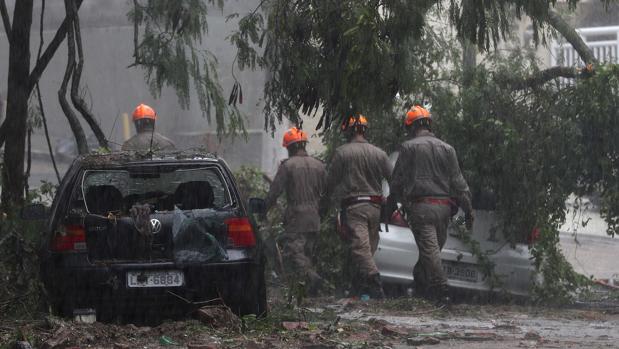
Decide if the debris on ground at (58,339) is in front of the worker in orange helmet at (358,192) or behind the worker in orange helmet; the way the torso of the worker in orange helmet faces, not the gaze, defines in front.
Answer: behind

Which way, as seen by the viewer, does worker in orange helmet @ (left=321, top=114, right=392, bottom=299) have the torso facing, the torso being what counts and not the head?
away from the camera

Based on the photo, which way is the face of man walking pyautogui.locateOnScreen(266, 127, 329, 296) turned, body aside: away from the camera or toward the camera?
away from the camera

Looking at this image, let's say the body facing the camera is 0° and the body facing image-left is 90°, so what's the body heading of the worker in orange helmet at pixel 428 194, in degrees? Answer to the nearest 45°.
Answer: approximately 180°

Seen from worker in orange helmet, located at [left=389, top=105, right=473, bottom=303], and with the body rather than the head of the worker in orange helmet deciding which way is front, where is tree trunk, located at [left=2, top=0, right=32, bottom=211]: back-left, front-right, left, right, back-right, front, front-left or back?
left

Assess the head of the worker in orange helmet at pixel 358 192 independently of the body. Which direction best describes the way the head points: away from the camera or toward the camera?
away from the camera
